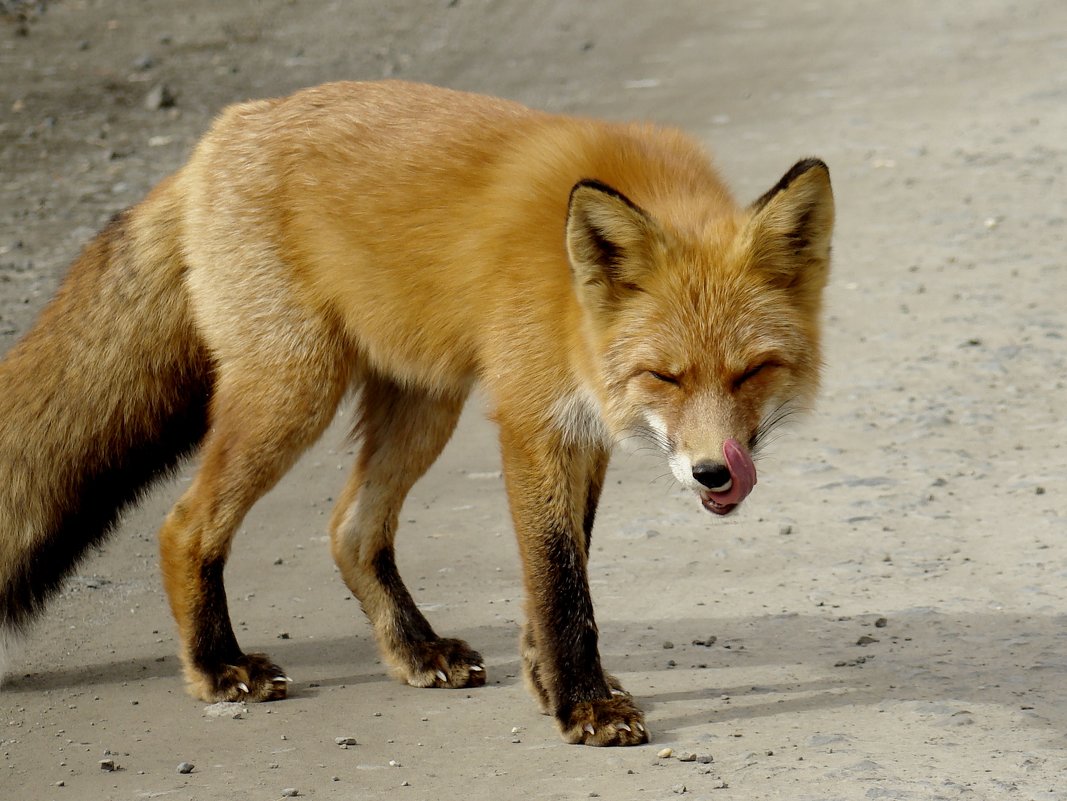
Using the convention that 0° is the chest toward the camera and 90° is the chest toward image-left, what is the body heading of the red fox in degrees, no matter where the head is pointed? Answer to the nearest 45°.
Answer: approximately 315°

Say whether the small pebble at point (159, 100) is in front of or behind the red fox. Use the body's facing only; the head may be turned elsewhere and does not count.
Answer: behind
